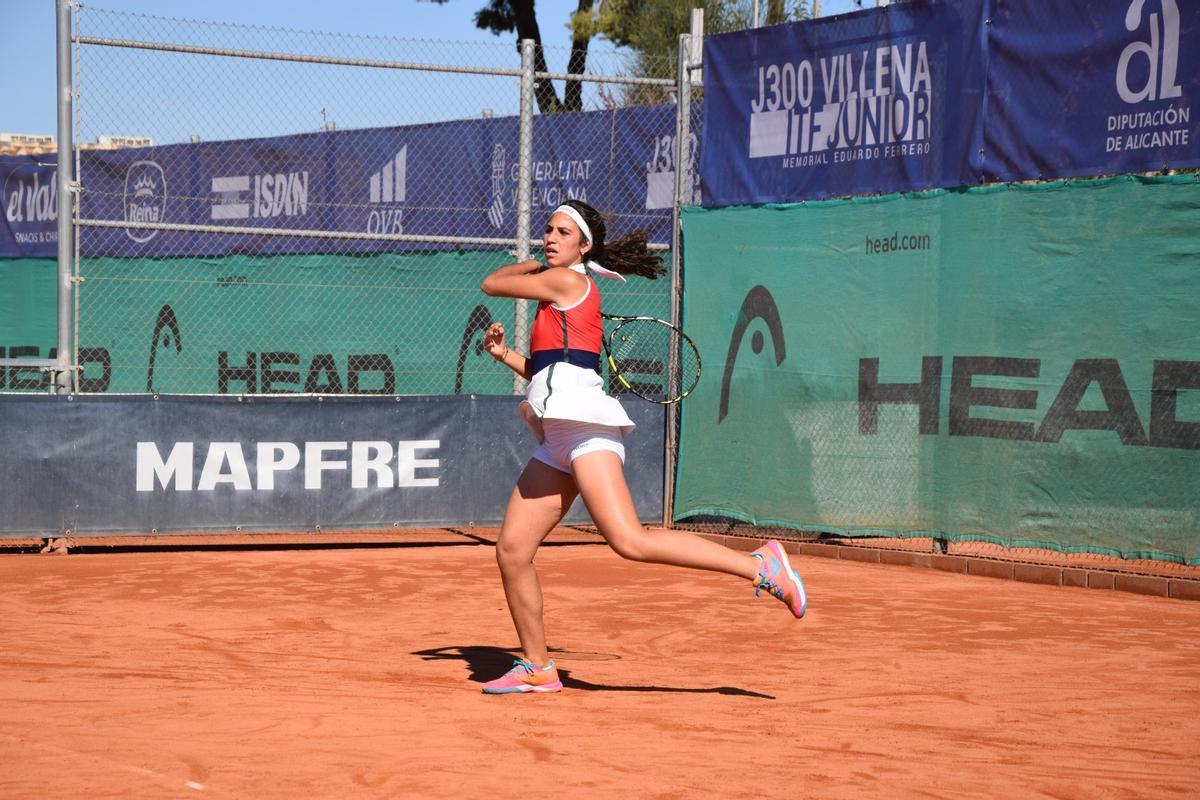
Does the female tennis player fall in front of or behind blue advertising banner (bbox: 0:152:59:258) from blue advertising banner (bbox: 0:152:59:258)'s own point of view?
in front

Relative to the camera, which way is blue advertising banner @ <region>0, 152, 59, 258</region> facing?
toward the camera

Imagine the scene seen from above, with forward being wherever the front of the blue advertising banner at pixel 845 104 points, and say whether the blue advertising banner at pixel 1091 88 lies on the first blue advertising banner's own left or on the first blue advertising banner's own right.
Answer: on the first blue advertising banner's own left

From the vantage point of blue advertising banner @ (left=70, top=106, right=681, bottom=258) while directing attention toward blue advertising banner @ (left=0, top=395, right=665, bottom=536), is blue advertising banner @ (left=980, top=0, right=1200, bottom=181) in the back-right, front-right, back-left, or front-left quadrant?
front-left

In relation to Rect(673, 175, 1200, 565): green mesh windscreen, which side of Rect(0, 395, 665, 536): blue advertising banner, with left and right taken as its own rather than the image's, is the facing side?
left

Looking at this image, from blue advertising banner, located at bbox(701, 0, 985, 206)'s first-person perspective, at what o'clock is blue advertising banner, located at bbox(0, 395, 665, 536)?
blue advertising banner, located at bbox(0, 395, 665, 536) is roughly at 1 o'clock from blue advertising banner, located at bbox(701, 0, 985, 206).

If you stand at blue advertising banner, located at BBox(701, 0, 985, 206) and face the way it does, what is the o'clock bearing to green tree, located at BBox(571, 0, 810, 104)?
The green tree is roughly at 4 o'clock from the blue advertising banner.

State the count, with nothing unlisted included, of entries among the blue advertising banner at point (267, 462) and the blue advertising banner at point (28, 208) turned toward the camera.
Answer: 2

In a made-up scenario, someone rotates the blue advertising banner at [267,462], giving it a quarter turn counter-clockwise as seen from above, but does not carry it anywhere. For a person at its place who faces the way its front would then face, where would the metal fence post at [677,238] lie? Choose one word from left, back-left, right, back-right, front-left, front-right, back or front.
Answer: front

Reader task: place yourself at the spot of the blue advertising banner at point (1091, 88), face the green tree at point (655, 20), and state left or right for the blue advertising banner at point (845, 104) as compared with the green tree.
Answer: left

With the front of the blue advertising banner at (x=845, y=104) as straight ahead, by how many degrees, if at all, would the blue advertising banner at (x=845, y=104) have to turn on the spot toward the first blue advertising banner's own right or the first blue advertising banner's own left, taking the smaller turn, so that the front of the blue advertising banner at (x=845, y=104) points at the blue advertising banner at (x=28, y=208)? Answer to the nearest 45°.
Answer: approximately 90° to the first blue advertising banner's own right

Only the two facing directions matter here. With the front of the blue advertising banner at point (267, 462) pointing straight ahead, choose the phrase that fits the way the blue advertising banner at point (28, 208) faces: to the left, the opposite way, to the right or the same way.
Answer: the same way

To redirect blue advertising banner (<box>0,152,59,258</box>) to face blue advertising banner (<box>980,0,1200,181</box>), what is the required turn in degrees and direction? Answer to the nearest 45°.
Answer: approximately 45° to its left

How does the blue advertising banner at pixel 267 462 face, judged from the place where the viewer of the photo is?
facing the viewer

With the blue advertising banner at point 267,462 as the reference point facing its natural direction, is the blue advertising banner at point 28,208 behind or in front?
behind
